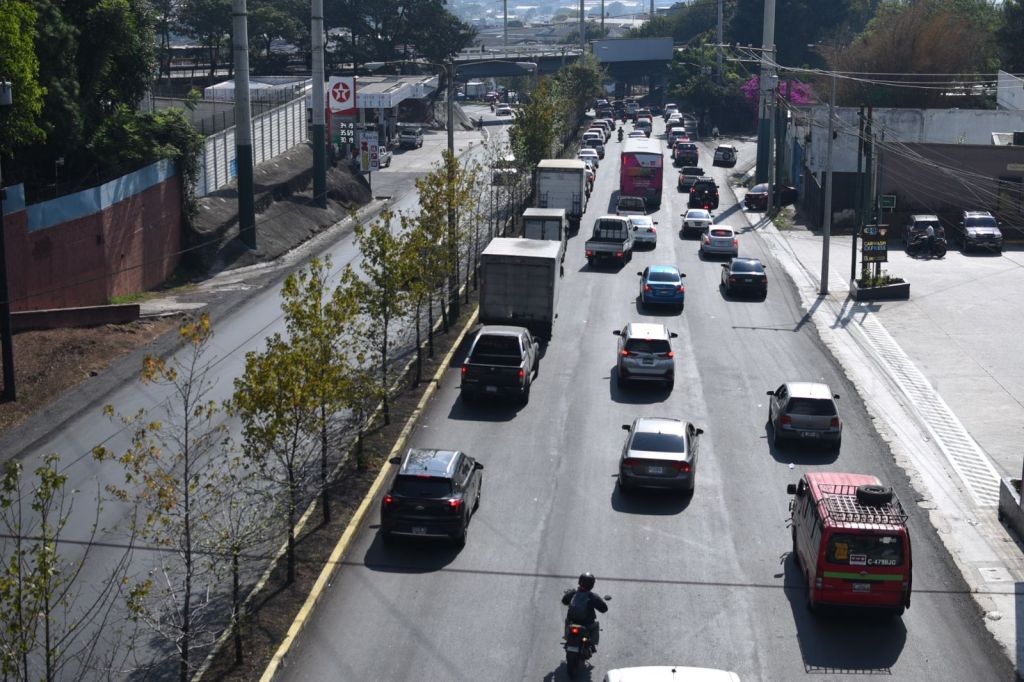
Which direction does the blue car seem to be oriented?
away from the camera

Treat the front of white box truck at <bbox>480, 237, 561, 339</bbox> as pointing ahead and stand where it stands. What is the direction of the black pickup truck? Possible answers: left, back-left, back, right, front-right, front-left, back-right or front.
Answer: back

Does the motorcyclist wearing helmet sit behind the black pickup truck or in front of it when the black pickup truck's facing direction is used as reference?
behind

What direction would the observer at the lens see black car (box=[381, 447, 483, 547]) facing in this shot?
facing away from the viewer

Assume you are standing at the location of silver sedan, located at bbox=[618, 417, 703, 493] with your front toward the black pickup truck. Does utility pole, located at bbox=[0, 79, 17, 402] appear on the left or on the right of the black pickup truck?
left

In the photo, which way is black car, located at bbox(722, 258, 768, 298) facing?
away from the camera

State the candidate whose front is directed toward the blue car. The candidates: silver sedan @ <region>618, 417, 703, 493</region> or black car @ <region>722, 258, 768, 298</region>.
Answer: the silver sedan

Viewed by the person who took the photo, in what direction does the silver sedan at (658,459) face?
facing away from the viewer
